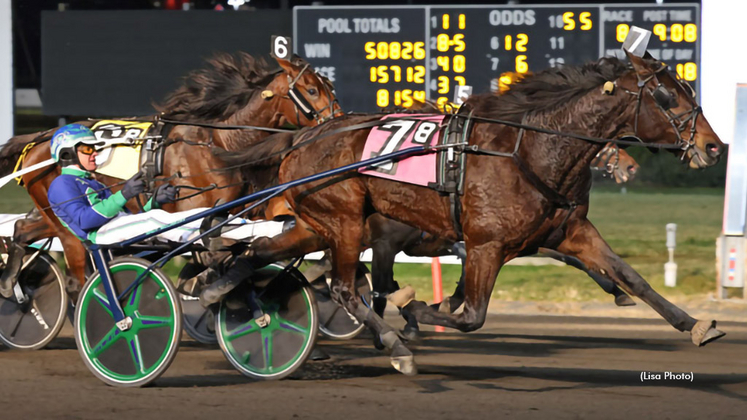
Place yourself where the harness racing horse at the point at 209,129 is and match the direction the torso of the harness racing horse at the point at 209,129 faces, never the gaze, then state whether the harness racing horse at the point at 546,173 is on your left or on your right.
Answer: on your right

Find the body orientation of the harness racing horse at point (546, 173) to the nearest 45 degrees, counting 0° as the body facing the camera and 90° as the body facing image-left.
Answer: approximately 270°

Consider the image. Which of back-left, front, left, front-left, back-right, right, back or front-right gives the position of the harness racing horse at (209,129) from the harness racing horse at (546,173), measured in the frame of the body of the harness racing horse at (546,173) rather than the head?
back-left

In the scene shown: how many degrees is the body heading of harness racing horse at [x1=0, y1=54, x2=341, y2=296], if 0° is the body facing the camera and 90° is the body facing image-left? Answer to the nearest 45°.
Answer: approximately 270°

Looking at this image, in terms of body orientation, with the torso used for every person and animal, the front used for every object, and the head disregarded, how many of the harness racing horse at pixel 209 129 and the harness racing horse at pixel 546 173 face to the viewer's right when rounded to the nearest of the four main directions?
2
